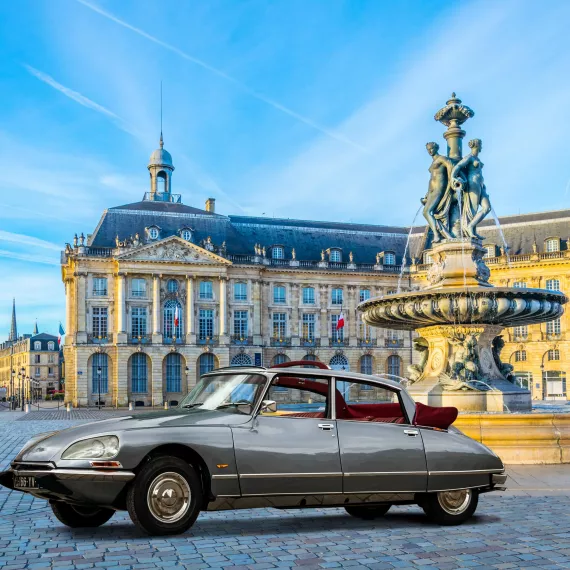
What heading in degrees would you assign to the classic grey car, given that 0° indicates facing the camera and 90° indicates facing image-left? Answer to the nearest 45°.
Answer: approximately 45°

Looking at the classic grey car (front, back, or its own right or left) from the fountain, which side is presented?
back
